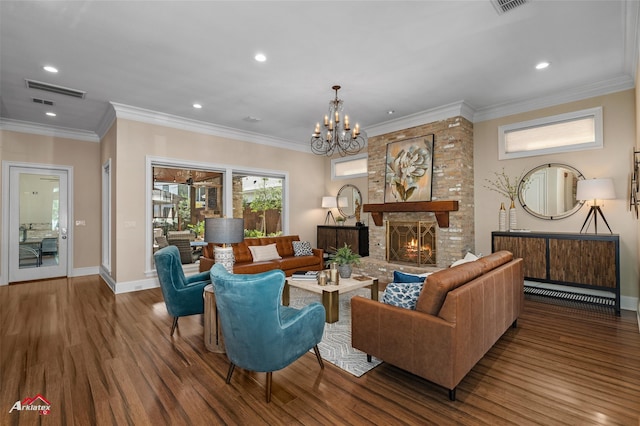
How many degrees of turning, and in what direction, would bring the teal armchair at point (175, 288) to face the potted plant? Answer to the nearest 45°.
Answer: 0° — it already faces it

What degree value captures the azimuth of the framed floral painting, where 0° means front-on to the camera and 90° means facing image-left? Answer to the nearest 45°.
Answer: approximately 45°

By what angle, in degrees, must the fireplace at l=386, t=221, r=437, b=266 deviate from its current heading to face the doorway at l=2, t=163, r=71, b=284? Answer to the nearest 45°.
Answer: approximately 45° to its right

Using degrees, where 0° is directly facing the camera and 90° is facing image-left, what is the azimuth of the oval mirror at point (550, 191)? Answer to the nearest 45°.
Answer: approximately 0°

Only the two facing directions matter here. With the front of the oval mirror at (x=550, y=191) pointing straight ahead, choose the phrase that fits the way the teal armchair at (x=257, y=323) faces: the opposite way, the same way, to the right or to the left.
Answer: the opposite way

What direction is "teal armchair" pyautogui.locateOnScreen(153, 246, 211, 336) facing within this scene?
to the viewer's right

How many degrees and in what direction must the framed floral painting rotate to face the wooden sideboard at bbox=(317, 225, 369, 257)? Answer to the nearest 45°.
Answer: approximately 90° to its right

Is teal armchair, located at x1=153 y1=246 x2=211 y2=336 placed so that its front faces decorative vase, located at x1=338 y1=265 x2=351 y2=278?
yes

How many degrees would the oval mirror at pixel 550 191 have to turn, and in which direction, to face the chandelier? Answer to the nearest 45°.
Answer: approximately 45° to its right

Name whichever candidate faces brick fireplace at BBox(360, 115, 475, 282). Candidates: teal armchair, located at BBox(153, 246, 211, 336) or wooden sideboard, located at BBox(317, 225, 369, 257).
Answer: the teal armchair

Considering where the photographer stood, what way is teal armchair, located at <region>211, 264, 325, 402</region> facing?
facing away from the viewer and to the right of the viewer
